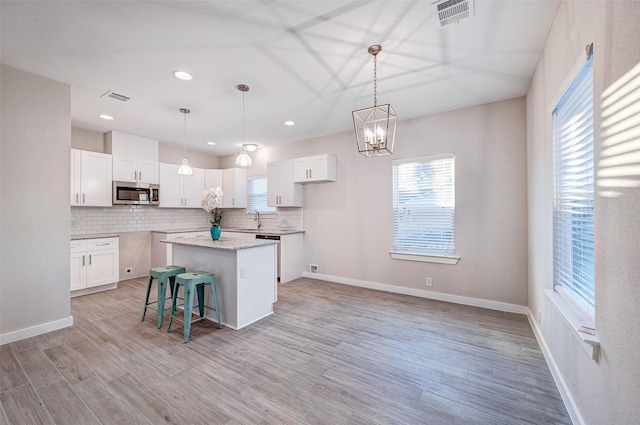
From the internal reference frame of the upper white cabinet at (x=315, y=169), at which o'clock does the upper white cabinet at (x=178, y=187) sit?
the upper white cabinet at (x=178, y=187) is roughly at 2 o'clock from the upper white cabinet at (x=315, y=169).

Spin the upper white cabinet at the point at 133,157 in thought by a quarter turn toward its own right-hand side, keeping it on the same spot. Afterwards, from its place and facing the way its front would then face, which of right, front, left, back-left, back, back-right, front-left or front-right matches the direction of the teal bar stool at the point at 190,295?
front-left

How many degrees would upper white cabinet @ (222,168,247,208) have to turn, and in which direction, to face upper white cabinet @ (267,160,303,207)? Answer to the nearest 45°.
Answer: approximately 90° to its left

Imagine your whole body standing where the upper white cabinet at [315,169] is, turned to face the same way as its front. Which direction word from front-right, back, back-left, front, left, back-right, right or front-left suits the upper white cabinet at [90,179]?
front-right

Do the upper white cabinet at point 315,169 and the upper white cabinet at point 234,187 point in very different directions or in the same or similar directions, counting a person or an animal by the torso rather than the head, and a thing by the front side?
same or similar directions

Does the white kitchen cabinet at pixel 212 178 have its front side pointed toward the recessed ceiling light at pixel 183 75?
yes

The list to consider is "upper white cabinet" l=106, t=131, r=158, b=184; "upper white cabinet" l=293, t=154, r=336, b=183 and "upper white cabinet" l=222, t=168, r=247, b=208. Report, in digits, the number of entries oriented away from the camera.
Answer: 0

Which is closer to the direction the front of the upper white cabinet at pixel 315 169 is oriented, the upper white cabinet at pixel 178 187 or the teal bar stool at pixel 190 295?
the teal bar stool

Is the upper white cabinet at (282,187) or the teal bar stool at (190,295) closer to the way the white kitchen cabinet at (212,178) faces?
the teal bar stool

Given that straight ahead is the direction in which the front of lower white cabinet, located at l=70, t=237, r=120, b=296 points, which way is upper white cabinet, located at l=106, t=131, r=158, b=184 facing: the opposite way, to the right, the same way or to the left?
the same way

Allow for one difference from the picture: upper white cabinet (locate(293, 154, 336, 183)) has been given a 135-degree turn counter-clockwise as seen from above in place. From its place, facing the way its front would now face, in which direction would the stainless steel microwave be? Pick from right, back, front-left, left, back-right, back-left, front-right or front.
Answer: back

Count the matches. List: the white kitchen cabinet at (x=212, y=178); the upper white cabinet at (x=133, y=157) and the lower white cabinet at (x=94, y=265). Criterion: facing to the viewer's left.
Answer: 0

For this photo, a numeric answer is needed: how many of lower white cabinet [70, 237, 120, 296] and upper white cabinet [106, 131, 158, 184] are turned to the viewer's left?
0

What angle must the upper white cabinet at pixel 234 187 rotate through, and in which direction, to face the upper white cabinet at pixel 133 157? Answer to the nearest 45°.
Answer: approximately 45° to its right

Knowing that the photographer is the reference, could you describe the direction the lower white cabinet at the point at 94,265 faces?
facing the viewer and to the right of the viewer

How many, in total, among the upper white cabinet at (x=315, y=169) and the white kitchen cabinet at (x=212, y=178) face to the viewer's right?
0

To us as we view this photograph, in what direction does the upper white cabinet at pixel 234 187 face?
facing the viewer and to the left of the viewer

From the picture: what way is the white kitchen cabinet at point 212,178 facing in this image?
toward the camera

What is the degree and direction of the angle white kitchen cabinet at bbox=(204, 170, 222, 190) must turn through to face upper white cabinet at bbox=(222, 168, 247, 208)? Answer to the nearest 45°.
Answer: approximately 45° to its left
